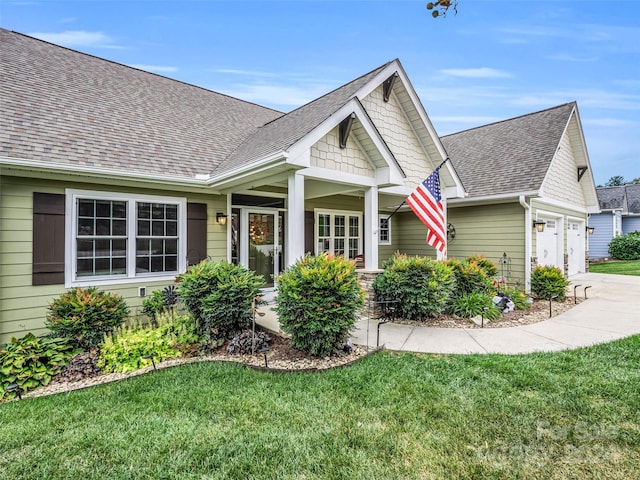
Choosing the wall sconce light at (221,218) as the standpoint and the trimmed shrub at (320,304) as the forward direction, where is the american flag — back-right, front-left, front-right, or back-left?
front-left

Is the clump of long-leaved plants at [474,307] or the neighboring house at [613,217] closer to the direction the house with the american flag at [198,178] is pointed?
the clump of long-leaved plants

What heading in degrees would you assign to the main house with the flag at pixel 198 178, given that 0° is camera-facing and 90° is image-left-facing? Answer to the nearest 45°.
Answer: approximately 315°

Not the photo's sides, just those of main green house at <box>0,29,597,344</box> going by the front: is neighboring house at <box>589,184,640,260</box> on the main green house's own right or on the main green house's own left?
on the main green house's own left
